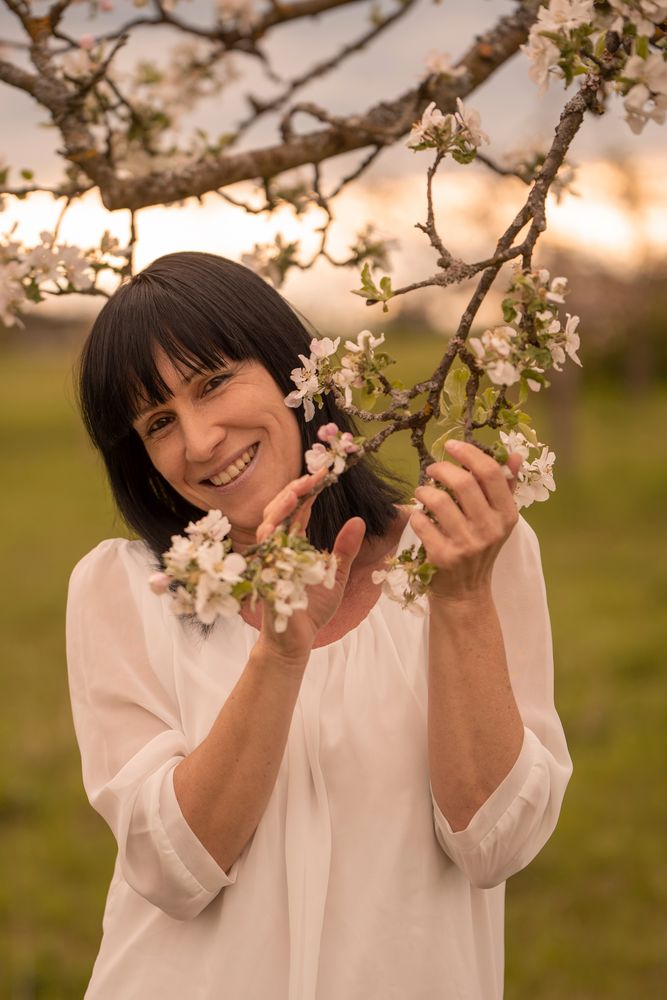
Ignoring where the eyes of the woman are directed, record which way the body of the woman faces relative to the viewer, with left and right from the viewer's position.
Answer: facing the viewer
